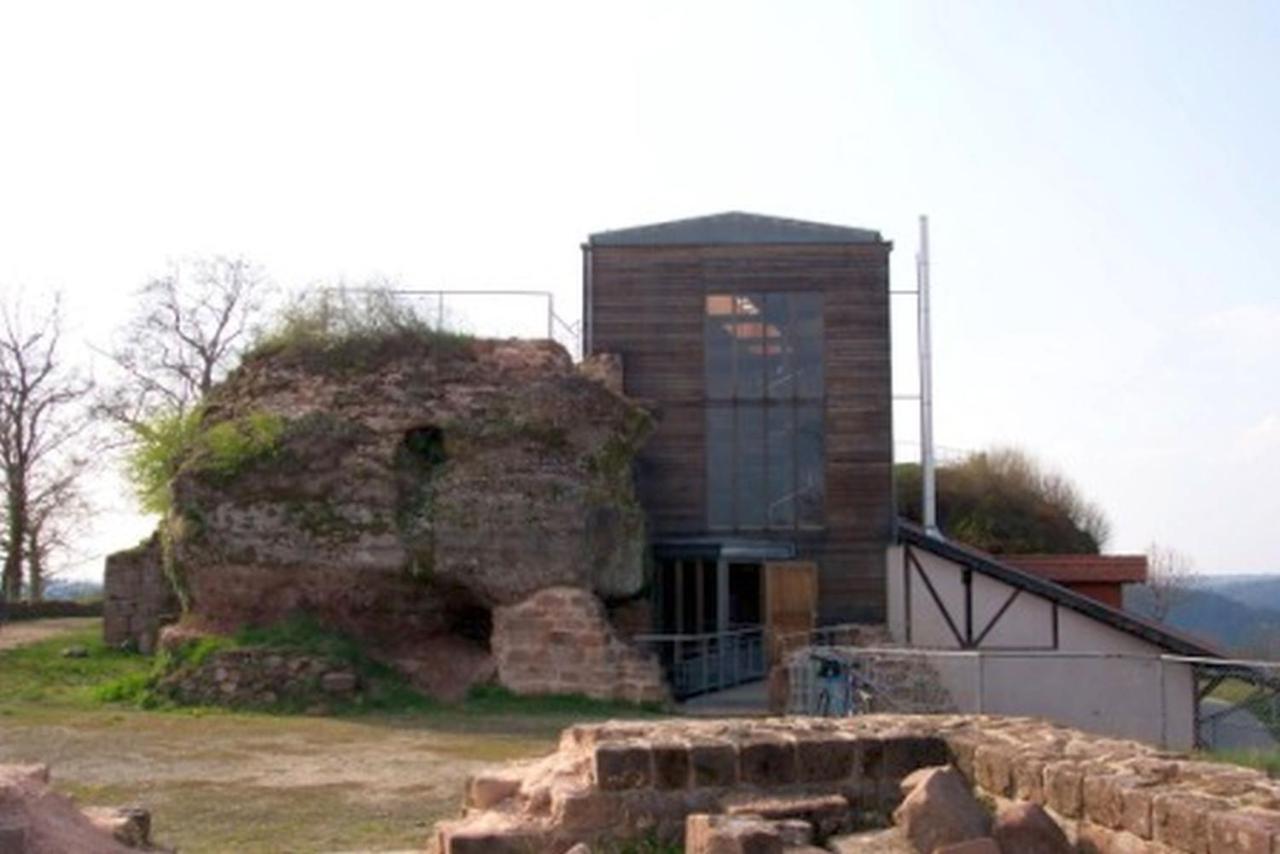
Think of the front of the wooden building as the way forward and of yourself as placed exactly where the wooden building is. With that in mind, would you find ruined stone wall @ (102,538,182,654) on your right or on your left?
on your right

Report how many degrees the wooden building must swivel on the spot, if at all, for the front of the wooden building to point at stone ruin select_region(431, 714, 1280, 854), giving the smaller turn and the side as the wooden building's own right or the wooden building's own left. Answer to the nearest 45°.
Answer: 0° — it already faces it

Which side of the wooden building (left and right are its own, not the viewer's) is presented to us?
front

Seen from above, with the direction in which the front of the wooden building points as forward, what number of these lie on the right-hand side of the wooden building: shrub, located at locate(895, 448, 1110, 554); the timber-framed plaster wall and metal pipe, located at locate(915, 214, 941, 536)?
0

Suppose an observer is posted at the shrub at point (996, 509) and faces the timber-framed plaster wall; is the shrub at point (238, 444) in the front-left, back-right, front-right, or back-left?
front-right

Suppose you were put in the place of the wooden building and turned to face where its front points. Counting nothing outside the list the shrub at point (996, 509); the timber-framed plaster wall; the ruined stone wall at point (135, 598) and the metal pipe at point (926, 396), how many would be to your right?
1

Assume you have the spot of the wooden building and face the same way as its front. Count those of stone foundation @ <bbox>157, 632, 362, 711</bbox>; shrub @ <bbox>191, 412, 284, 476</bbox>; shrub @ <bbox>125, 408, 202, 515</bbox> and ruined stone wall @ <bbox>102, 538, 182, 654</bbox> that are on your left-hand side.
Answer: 0

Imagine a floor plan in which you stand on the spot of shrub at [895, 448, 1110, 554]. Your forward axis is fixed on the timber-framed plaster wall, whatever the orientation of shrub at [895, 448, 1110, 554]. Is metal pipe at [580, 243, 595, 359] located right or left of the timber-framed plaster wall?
right

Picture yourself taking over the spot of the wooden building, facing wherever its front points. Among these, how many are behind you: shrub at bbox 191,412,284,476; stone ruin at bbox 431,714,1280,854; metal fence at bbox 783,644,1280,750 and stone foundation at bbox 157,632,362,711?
0

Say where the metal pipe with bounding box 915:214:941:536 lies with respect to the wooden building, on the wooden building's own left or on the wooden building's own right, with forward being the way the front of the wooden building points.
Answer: on the wooden building's own left

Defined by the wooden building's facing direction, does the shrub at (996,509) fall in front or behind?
behind

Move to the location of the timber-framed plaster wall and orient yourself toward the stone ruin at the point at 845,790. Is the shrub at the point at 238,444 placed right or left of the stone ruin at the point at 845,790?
right

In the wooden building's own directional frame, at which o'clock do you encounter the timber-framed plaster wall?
The timber-framed plaster wall is roughly at 10 o'clock from the wooden building.
